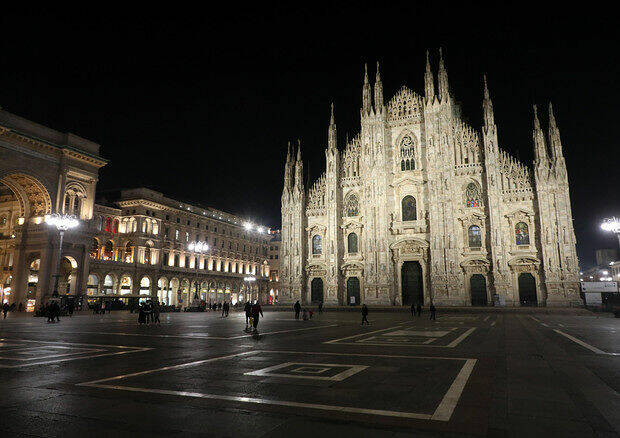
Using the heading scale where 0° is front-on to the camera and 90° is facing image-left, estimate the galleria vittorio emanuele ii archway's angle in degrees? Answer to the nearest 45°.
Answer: approximately 315°

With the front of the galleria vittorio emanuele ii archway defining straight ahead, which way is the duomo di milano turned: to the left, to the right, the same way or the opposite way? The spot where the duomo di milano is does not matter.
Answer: to the right

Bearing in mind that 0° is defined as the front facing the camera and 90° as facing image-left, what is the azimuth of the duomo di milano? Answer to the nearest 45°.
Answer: approximately 0°

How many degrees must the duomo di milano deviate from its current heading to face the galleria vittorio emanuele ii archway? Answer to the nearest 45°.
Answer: approximately 90° to its right
